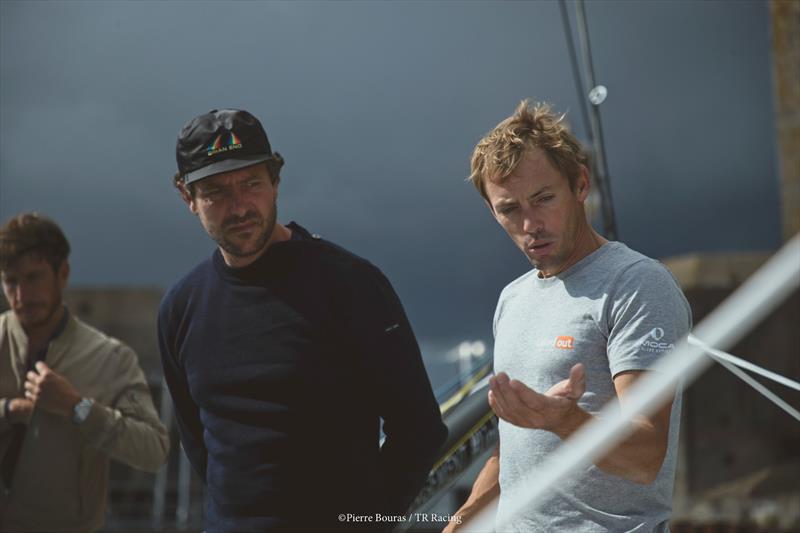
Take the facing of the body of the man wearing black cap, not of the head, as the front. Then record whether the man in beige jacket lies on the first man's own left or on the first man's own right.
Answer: on the first man's own right

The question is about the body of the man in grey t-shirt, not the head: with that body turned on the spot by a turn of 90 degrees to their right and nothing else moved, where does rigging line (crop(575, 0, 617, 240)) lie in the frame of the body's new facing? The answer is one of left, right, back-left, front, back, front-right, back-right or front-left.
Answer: front-right

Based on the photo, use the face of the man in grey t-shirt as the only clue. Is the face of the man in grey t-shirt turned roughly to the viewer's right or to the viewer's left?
to the viewer's left

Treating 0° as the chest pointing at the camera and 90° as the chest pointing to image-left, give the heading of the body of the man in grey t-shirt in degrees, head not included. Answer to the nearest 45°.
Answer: approximately 45°

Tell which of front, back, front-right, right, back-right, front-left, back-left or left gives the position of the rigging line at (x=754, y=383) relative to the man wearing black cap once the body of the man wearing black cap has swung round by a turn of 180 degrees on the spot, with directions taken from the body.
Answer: front-right

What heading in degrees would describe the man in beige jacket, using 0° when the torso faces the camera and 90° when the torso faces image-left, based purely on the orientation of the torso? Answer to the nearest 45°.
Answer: approximately 45°

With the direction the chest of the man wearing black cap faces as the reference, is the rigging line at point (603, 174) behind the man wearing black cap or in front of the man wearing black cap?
behind

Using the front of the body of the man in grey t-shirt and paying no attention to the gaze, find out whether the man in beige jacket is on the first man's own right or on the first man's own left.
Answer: on the first man's own right

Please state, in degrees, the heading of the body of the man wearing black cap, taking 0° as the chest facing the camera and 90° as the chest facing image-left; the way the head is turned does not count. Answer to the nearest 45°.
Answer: approximately 45°
